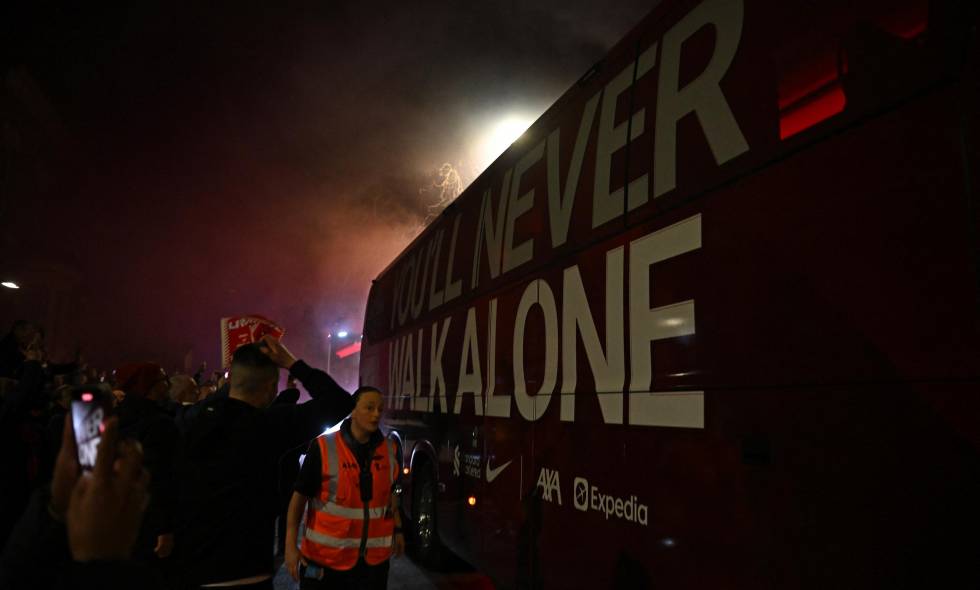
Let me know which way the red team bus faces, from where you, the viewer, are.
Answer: facing away from the viewer and to the left of the viewer

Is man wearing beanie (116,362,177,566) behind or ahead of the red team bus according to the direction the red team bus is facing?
ahead

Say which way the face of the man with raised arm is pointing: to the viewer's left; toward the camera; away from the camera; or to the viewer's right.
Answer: away from the camera

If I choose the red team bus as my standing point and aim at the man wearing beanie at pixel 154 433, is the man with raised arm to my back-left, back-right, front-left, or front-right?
front-left

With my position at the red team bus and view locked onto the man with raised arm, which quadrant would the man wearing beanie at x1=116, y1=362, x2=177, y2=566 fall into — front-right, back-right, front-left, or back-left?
front-right

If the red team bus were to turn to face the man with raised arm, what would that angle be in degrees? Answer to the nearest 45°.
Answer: approximately 45° to its left
